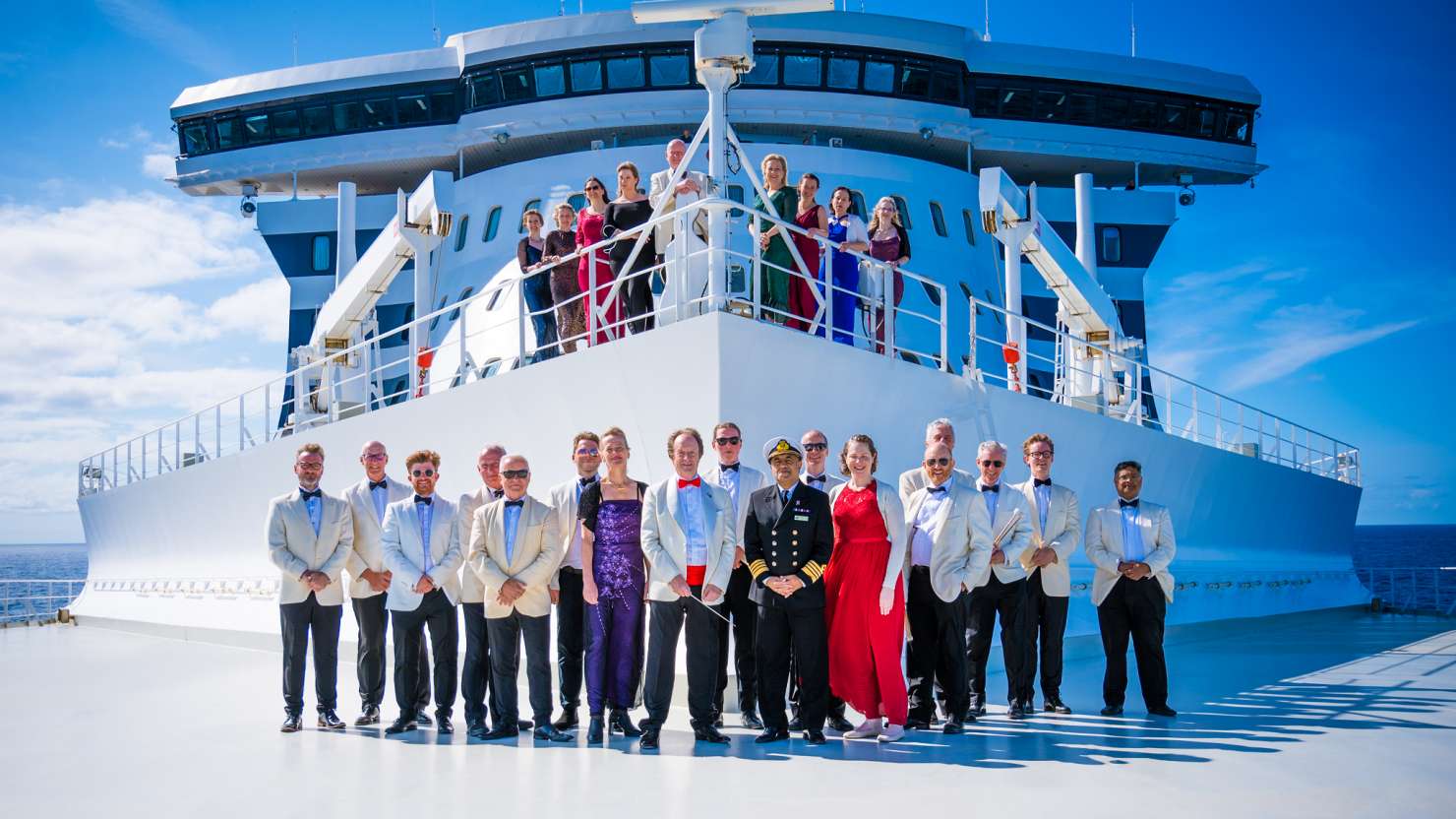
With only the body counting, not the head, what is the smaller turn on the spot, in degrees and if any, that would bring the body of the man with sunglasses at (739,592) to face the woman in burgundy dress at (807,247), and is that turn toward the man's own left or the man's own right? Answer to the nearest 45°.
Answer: approximately 180°

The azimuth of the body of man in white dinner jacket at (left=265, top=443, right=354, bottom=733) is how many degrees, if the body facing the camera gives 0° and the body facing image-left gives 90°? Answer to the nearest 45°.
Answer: approximately 0°

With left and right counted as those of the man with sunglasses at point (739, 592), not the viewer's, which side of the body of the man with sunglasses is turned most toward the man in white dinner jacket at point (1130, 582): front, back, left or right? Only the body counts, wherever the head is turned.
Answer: left

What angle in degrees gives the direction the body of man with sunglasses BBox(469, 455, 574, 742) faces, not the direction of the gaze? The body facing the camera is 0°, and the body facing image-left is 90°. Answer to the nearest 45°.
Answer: approximately 0°

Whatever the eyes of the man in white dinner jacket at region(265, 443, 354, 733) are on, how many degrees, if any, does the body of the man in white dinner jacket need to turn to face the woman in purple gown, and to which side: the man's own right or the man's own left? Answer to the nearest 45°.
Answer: approximately 45° to the man's own left

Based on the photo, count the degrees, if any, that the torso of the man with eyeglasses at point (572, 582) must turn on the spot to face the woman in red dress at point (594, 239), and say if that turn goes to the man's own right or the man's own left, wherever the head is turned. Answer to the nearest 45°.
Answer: approximately 180°

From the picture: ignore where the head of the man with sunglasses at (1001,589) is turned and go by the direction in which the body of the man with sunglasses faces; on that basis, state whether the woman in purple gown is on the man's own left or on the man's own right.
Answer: on the man's own right
